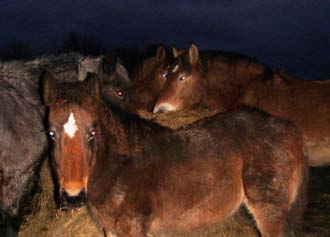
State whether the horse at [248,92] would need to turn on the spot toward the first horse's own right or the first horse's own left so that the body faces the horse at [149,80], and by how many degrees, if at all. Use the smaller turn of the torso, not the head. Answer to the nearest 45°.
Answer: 0° — it already faces it

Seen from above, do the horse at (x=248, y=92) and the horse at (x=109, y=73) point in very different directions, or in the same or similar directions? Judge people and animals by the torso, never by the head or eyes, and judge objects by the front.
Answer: very different directions

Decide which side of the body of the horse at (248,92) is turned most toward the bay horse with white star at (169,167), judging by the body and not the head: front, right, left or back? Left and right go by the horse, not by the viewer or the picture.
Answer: left

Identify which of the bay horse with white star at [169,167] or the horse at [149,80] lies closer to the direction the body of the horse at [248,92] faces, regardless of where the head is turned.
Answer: the horse

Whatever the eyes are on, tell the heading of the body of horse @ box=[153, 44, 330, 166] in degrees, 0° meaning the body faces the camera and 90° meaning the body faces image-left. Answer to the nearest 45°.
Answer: approximately 90°

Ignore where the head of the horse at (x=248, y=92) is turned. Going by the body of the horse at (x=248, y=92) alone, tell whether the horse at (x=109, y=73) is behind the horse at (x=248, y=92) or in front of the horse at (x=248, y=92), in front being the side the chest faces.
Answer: in front

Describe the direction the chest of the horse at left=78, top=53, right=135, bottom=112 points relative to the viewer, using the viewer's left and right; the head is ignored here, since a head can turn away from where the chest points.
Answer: facing to the right of the viewer

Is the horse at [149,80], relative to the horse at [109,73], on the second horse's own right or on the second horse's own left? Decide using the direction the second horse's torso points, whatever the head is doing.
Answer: on the second horse's own left
